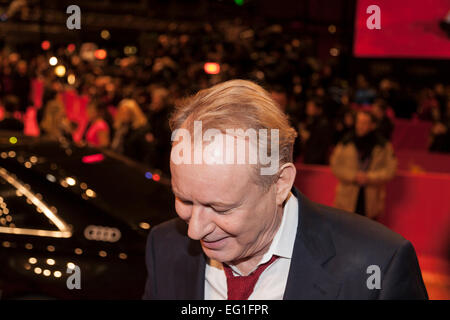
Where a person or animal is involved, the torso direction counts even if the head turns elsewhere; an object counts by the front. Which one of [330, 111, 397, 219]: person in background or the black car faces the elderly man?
the person in background

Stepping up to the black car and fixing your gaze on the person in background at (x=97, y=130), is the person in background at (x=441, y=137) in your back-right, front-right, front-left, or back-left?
front-right

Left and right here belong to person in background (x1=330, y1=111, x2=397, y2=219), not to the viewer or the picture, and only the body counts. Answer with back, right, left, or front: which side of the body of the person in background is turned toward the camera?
front

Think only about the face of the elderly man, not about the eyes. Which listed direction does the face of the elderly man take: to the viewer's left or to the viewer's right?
to the viewer's left

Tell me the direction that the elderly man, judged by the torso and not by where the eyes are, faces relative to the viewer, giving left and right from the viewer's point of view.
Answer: facing the viewer and to the left of the viewer

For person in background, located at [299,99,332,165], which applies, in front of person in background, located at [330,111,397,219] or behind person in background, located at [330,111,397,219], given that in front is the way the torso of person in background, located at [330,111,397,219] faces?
behind

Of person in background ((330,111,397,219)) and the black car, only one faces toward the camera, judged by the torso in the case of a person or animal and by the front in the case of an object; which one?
the person in background

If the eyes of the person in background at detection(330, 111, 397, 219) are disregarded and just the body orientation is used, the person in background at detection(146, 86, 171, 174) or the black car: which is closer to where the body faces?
the black car
